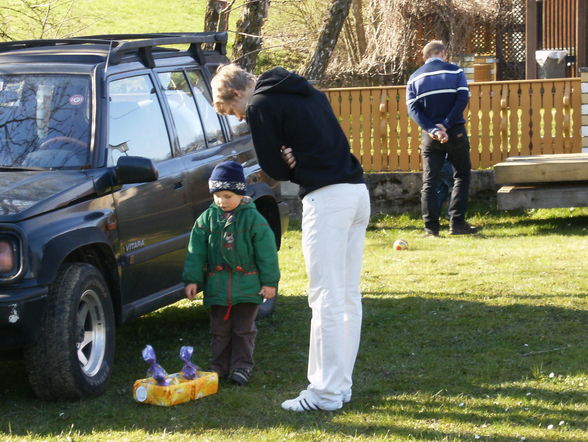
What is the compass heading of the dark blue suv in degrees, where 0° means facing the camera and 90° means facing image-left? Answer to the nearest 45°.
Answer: approximately 45°

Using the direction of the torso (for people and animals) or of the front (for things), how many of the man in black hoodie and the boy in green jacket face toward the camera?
1

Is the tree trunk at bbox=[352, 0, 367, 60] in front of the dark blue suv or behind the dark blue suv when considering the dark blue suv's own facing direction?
behind

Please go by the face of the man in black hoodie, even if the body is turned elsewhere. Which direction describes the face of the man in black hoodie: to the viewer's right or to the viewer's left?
to the viewer's left

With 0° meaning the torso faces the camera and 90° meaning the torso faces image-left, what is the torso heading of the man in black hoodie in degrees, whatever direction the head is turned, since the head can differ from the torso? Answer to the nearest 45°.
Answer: approximately 90°
